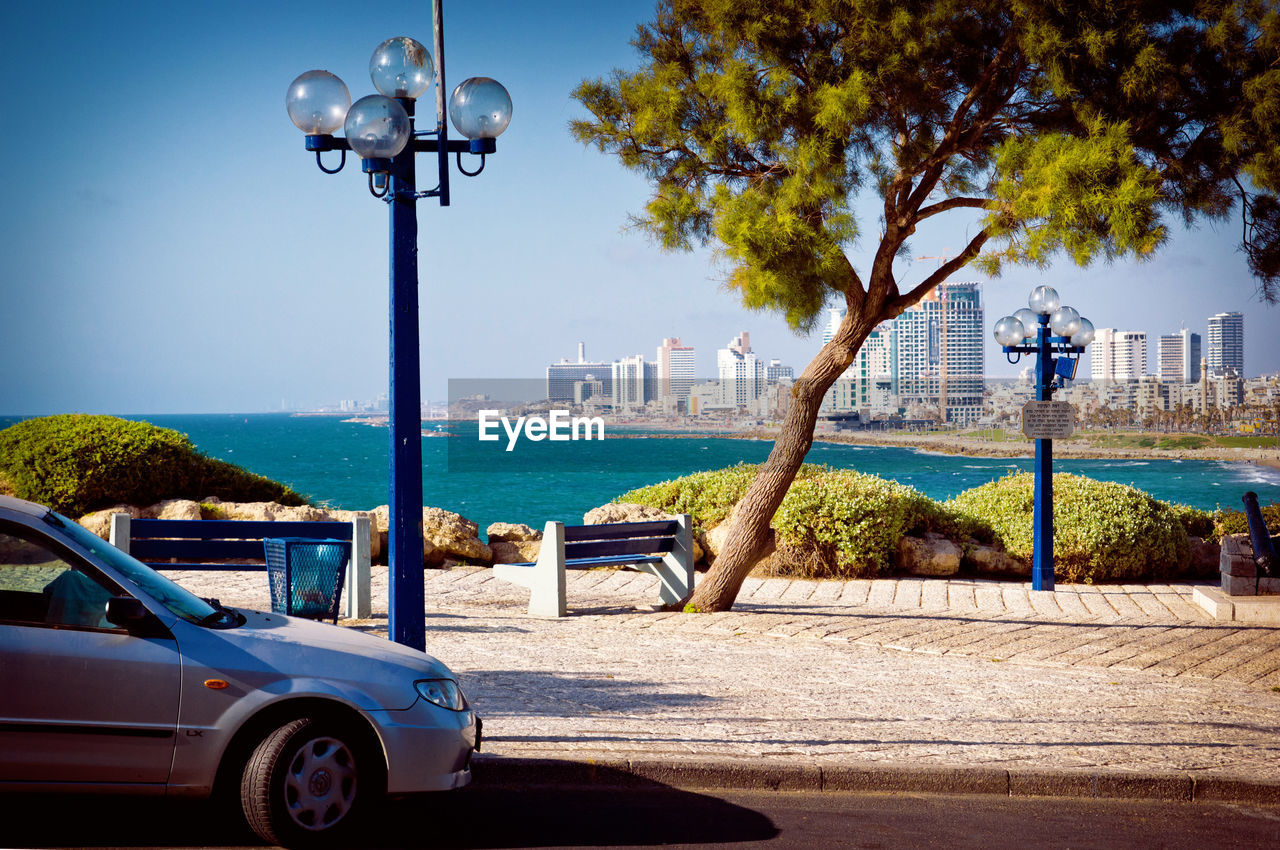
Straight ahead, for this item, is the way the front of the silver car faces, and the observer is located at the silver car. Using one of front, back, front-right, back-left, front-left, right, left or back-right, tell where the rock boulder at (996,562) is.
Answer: front-left

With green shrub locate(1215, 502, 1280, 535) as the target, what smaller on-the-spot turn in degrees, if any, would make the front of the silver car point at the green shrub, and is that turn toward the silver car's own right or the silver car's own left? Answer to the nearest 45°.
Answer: approximately 45° to the silver car's own left

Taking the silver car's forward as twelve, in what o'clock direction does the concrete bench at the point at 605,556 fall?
The concrete bench is roughly at 10 o'clock from the silver car.

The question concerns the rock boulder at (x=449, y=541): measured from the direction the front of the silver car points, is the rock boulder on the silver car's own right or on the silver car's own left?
on the silver car's own left

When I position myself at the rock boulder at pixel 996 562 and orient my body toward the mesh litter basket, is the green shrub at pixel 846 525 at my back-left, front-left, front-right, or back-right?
front-right

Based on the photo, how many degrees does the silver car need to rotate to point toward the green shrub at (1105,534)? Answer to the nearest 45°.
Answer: approximately 45° to its left

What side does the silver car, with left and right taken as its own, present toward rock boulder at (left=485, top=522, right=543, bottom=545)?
left

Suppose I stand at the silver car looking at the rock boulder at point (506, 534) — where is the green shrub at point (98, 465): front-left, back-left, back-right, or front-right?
front-left

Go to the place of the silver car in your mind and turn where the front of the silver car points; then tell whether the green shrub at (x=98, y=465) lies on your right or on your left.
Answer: on your left

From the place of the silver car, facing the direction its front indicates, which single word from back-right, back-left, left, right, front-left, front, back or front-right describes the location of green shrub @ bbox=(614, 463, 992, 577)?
front-left

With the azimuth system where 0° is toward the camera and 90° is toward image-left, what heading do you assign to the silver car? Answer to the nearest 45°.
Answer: approximately 270°

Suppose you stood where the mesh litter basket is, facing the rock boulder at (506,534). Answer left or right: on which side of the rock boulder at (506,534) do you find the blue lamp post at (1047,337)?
right

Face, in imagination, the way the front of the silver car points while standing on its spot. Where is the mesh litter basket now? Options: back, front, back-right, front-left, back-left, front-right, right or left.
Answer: left

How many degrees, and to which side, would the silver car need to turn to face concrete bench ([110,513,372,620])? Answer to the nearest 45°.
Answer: approximately 90° to its left

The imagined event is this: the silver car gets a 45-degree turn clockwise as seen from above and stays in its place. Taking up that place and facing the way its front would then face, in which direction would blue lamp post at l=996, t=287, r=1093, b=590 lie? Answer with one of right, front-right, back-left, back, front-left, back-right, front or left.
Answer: left
